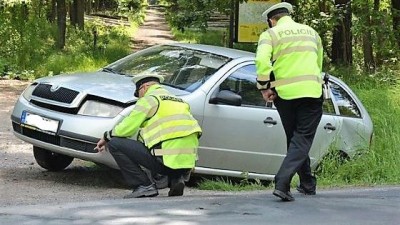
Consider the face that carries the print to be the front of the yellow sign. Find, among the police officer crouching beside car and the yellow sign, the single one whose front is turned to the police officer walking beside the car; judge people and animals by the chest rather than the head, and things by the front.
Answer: the yellow sign

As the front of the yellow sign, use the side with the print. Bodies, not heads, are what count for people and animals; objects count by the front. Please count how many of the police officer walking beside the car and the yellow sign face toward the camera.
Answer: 1

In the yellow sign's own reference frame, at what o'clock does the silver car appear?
The silver car is roughly at 12 o'clock from the yellow sign.

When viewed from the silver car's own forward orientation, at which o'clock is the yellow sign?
The yellow sign is roughly at 5 o'clock from the silver car.

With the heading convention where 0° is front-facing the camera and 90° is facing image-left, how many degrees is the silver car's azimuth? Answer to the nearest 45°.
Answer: approximately 45°

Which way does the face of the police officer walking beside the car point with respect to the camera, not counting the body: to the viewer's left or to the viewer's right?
to the viewer's left

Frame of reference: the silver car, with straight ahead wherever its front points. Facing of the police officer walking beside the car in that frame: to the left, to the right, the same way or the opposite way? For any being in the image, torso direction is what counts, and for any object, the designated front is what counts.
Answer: to the right

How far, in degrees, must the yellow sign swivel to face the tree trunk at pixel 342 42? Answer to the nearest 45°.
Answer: approximately 135° to its left

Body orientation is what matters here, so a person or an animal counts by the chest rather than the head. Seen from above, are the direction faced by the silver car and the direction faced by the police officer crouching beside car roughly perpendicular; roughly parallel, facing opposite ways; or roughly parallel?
roughly perpendicular

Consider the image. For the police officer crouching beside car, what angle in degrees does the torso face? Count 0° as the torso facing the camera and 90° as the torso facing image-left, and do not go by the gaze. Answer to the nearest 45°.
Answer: approximately 135°
